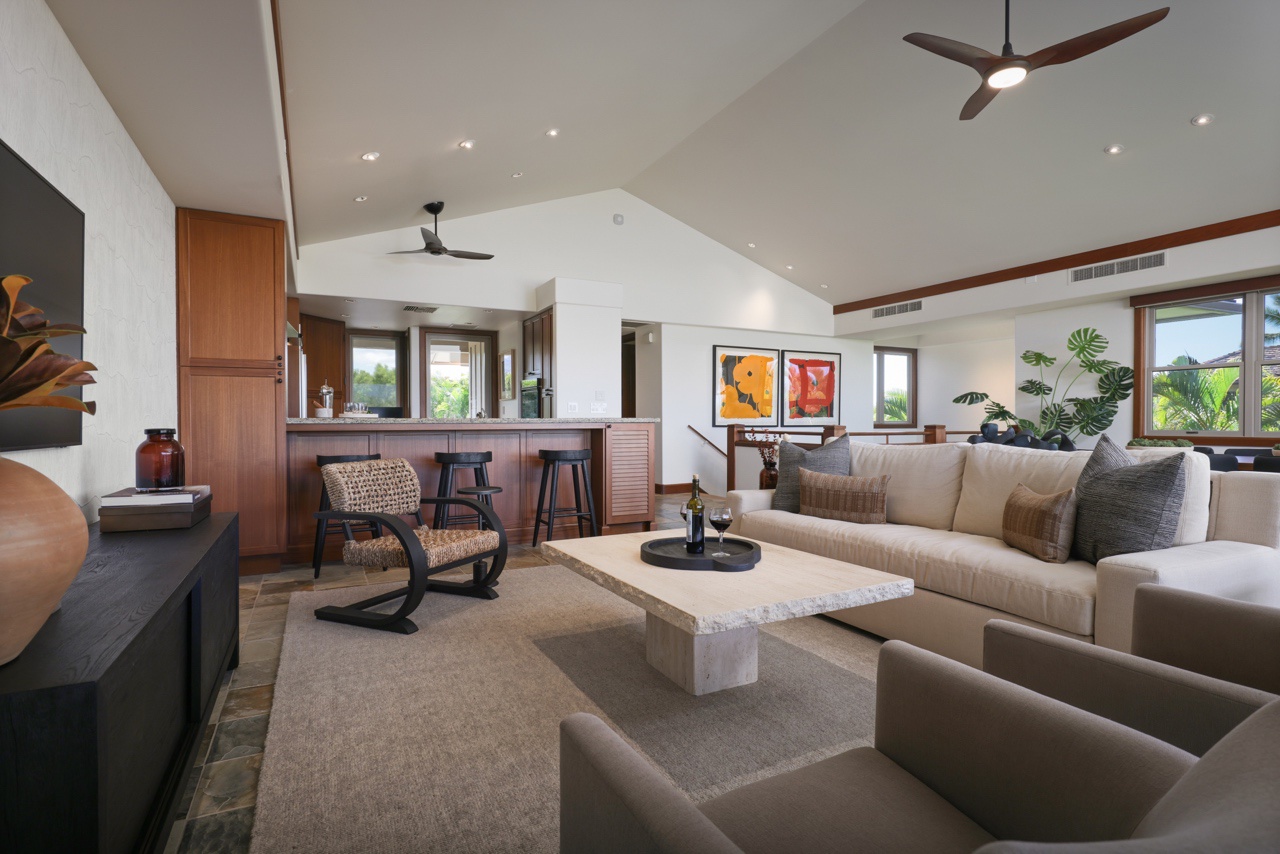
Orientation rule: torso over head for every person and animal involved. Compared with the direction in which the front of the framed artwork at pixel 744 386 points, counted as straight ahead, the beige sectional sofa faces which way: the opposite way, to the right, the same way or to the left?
to the right

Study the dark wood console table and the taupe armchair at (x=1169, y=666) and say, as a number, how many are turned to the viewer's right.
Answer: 1

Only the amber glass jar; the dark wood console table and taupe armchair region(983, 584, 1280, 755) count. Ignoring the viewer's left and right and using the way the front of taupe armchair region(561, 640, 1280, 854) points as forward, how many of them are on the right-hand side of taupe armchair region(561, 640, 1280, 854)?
1

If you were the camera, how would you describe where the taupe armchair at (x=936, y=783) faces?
facing away from the viewer and to the left of the viewer

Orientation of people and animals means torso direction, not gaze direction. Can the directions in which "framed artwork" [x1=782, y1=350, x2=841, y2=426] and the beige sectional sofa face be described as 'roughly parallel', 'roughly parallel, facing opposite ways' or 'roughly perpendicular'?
roughly perpendicular

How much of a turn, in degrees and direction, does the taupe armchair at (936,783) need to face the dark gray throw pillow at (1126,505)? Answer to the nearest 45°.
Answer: approximately 45° to its right

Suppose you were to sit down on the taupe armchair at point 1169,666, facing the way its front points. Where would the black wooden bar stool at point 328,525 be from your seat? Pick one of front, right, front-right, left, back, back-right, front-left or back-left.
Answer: front-left

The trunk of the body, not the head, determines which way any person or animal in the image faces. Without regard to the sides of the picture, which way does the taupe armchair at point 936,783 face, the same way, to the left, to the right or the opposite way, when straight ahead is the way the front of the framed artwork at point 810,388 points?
the opposite way

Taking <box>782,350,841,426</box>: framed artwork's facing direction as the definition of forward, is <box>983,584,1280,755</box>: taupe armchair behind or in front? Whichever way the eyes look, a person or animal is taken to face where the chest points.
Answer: in front

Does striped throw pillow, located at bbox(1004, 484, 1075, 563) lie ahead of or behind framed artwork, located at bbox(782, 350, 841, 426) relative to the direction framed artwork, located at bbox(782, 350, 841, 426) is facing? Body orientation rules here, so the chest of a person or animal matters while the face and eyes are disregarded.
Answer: ahead

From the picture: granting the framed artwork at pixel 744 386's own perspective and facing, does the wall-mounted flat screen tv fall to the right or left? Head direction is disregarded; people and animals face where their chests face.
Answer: on its right

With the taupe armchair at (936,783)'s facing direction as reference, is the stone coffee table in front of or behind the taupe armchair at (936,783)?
in front

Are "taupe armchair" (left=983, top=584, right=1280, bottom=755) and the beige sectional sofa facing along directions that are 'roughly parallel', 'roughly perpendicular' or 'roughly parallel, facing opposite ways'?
roughly perpendicular

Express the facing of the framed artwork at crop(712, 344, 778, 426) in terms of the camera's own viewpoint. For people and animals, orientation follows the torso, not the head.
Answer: facing the viewer and to the right of the viewer

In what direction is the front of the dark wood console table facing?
to the viewer's right
